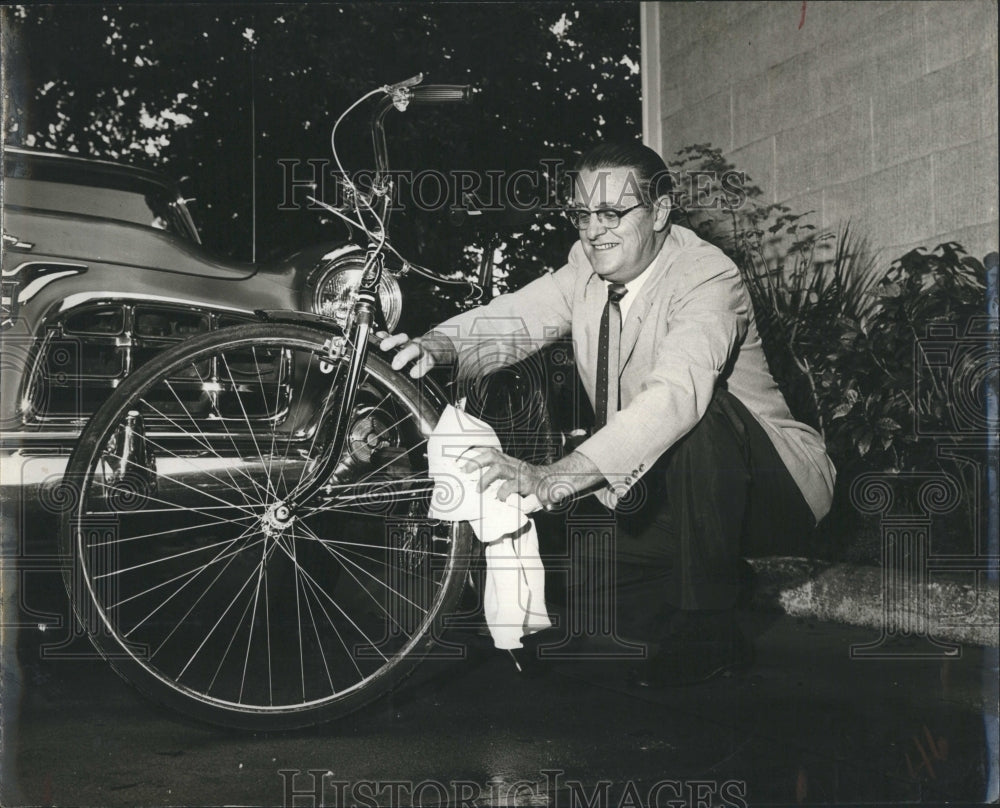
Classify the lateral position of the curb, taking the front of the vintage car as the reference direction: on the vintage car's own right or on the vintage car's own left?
on the vintage car's own left

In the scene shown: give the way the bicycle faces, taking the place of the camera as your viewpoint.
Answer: facing to the left of the viewer

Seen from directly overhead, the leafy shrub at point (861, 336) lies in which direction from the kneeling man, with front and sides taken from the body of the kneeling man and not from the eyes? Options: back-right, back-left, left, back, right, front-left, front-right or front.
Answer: back

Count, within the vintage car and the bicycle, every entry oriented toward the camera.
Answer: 1

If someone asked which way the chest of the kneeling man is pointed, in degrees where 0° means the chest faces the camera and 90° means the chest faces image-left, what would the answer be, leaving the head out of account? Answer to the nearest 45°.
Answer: approximately 45°

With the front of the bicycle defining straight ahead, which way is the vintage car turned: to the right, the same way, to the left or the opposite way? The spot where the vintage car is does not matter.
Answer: to the left

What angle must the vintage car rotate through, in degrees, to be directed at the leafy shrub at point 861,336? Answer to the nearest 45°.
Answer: approximately 90° to its left

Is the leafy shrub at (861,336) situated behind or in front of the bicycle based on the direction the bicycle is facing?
behind

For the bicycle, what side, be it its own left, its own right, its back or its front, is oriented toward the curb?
back
